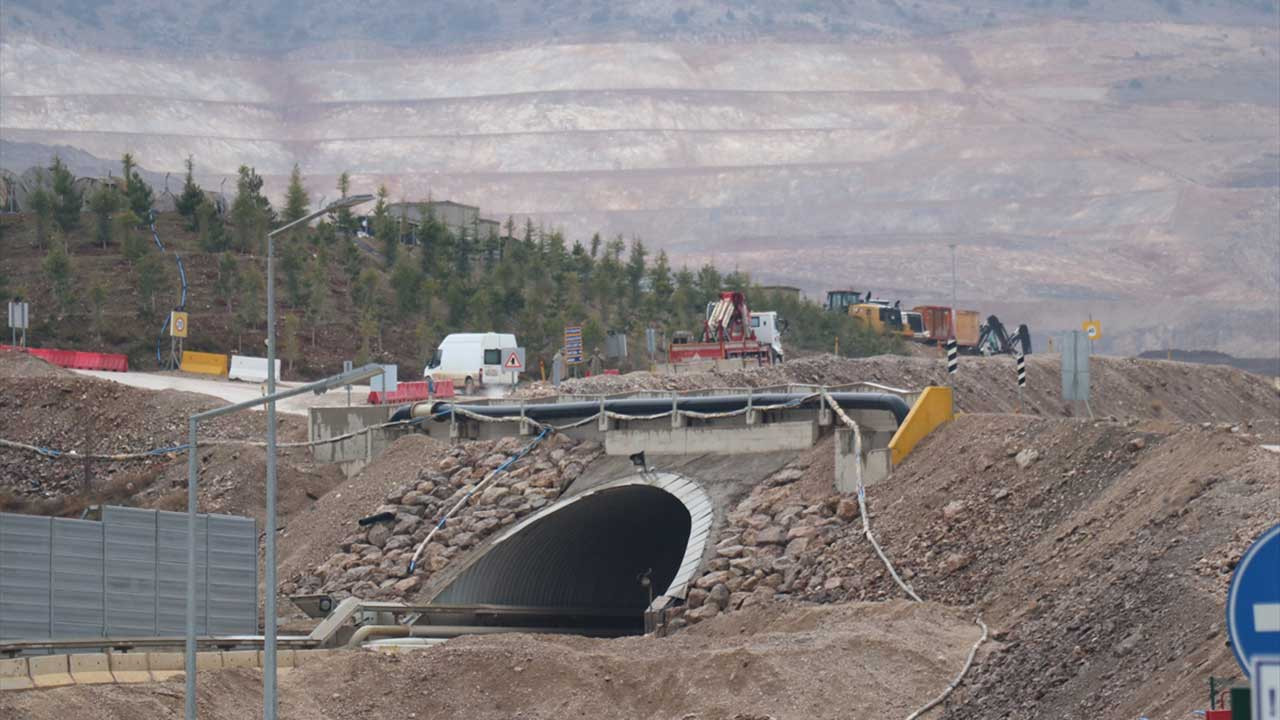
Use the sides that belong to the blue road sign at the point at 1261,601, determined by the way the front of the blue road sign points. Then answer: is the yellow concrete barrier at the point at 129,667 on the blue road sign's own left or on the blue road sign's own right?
on the blue road sign's own right

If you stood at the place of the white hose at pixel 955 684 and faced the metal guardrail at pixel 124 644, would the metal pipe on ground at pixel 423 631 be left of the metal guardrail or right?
right

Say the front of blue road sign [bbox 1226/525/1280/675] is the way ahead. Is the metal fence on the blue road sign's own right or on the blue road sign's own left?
on the blue road sign's own right

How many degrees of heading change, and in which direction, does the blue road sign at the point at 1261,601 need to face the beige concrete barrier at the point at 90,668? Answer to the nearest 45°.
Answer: approximately 135° to its right

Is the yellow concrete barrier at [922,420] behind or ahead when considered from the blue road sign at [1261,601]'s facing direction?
behind

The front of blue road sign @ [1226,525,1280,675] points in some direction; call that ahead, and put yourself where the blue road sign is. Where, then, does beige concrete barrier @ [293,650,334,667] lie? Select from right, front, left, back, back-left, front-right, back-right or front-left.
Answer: back-right

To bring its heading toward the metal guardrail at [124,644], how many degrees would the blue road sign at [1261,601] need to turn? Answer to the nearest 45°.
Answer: approximately 135° to its right

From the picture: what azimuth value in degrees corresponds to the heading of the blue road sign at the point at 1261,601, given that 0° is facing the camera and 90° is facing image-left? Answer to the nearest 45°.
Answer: approximately 0°

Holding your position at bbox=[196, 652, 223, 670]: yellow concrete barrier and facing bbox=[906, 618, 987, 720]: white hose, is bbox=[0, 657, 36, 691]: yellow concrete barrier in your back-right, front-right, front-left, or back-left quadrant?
back-right

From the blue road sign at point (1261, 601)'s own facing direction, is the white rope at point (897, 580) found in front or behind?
behind

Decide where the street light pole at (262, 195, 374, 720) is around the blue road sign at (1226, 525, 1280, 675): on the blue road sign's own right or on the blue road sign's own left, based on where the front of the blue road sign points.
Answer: on the blue road sign's own right
